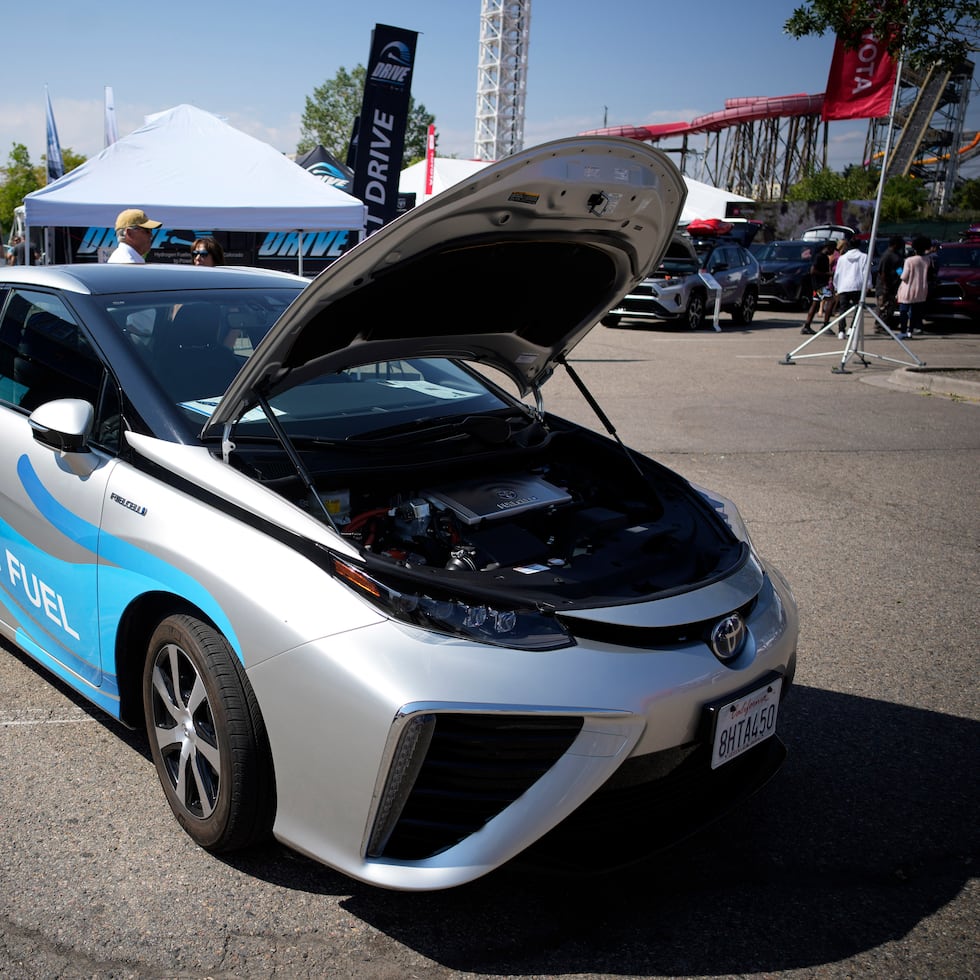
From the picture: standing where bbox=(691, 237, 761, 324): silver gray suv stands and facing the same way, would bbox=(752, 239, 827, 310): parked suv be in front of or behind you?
behind

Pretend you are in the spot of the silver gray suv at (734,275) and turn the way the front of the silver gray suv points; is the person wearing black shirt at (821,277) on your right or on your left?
on your left

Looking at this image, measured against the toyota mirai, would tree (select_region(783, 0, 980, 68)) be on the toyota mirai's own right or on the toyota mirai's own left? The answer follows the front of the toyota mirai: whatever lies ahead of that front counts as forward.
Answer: on the toyota mirai's own left

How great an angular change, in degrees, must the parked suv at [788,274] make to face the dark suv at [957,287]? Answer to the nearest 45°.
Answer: approximately 90° to its left

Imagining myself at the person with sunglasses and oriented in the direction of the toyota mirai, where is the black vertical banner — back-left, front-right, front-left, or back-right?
back-left

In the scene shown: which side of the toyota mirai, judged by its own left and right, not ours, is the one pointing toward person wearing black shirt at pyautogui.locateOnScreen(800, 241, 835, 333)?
left

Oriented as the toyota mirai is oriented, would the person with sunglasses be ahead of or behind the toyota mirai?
behind

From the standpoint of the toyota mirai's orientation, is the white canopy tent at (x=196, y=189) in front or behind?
behind

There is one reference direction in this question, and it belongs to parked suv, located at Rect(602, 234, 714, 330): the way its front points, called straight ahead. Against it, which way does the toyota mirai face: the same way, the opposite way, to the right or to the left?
to the left

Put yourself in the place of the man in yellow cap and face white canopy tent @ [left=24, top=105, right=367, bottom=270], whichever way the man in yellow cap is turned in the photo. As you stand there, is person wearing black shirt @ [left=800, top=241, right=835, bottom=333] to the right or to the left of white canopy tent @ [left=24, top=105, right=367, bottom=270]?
right

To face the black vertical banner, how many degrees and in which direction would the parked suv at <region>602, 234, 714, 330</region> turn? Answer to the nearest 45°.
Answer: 0° — it already faces it

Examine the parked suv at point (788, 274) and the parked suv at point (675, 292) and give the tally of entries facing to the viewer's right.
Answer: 0
